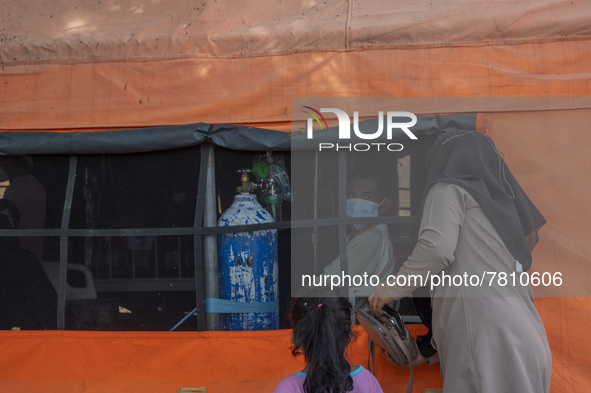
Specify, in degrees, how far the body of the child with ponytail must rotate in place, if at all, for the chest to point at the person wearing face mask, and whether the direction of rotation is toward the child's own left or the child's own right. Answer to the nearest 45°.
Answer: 0° — they already face them

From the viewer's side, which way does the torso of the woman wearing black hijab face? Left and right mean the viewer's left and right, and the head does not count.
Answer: facing away from the viewer and to the left of the viewer

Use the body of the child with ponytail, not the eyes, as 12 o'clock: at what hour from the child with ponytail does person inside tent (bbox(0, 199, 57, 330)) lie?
The person inside tent is roughly at 10 o'clock from the child with ponytail.

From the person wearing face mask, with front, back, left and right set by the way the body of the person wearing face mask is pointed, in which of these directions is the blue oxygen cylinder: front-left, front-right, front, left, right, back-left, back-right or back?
front-right

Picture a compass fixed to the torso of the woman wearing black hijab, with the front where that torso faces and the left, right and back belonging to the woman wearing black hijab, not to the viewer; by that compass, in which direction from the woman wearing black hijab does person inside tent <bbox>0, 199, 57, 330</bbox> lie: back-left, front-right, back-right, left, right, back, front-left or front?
front-left

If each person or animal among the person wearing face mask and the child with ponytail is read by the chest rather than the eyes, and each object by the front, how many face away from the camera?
1

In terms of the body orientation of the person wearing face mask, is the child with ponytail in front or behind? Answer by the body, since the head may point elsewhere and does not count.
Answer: in front

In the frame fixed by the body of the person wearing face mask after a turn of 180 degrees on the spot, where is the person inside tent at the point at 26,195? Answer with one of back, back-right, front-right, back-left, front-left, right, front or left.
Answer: back-left

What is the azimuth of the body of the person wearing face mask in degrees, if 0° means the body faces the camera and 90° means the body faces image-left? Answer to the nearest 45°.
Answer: approximately 45°

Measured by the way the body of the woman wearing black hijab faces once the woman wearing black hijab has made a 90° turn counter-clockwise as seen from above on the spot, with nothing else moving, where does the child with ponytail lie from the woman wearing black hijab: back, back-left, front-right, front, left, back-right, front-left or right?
front

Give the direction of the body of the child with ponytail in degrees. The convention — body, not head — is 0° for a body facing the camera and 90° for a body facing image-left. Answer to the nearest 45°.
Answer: approximately 180°

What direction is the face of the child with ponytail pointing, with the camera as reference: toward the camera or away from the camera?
away from the camera

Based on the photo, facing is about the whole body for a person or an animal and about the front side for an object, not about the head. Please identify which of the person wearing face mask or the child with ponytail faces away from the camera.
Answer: the child with ponytail

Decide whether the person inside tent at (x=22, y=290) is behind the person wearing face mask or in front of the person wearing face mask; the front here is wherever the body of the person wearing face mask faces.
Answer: in front

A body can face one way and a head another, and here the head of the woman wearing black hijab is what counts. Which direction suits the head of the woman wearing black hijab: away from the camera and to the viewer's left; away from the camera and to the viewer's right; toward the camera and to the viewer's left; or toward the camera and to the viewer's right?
away from the camera and to the viewer's left

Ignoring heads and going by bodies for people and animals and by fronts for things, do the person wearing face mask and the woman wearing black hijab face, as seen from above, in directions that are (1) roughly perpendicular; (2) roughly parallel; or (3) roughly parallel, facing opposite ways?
roughly perpendicular

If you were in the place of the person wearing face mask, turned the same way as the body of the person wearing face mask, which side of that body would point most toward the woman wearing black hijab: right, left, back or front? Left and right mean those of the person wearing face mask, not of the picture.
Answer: left

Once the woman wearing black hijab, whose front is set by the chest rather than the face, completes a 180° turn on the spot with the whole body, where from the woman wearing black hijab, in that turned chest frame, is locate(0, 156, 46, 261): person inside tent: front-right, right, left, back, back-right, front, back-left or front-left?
back-right
